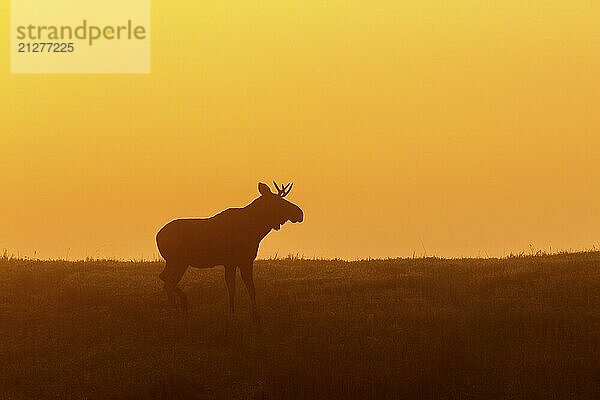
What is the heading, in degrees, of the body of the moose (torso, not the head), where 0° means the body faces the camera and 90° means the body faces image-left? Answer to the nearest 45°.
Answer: approximately 270°
